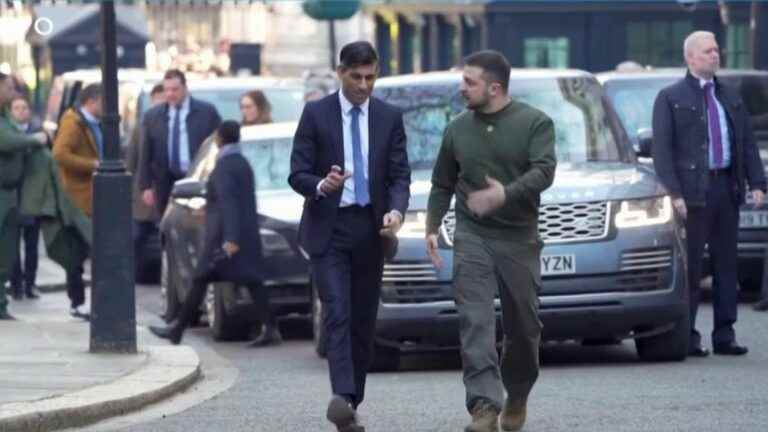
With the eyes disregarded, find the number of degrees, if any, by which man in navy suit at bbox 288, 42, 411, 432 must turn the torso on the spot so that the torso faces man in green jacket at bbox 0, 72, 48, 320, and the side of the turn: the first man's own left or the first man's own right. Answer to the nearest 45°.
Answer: approximately 135° to the first man's own right

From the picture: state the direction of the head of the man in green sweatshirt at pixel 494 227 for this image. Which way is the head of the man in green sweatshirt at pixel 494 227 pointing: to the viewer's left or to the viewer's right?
to the viewer's left

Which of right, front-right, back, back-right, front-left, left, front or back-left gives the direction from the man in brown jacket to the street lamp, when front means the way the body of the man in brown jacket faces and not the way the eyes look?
front-right

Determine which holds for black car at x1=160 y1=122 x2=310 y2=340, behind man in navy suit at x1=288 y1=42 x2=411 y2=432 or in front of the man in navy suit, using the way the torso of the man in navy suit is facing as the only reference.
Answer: behind

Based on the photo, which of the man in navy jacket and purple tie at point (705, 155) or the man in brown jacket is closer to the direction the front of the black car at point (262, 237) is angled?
the man in navy jacket and purple tie

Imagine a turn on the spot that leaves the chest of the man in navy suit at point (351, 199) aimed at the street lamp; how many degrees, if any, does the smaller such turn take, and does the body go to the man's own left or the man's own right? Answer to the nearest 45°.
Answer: approximately 135° to the man's own right

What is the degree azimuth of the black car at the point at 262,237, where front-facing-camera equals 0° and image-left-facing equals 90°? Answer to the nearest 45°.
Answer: approximately 315°

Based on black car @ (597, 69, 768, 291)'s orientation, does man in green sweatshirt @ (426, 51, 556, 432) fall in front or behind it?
in front

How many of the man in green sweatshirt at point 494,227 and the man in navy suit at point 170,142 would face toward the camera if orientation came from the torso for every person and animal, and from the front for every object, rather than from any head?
2

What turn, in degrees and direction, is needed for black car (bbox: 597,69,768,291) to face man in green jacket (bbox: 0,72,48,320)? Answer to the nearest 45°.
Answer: approximately 45° to its right

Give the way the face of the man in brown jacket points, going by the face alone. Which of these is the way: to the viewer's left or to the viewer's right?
to the viewer's right

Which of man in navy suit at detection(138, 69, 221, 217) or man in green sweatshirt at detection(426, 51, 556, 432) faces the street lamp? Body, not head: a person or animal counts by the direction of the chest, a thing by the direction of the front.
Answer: the man in navy suit

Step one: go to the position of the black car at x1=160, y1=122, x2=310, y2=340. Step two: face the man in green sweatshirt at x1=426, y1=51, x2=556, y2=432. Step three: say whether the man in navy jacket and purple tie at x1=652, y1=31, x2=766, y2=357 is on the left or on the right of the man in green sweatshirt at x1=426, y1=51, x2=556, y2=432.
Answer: left

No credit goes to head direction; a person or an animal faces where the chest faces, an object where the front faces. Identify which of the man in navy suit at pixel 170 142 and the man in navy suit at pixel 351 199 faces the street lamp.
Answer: the man in navy suit at pixel 170 142

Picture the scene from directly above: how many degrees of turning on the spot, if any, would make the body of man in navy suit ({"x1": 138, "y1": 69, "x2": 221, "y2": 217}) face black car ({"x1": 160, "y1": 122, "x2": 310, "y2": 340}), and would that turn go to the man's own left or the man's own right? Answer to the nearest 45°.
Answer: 0° — they already face it
